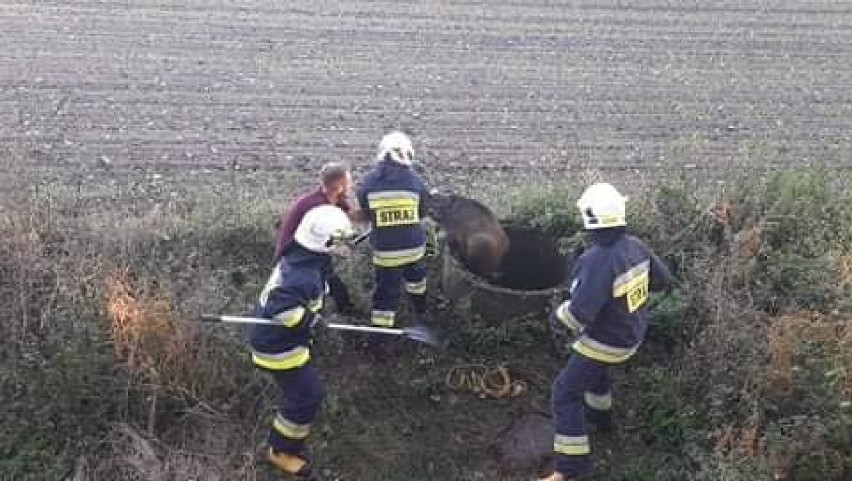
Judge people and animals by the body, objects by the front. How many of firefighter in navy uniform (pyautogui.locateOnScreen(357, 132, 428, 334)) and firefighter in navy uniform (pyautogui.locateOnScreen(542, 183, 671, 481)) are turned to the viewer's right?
0

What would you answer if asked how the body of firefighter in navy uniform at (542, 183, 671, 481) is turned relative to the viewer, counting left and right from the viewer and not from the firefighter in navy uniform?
facing away from the viewer and to the left of the viewer

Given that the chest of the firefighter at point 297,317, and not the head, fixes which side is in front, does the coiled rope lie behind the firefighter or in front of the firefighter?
in front

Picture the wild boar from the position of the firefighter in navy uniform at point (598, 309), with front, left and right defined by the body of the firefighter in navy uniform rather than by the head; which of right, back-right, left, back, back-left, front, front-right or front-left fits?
front

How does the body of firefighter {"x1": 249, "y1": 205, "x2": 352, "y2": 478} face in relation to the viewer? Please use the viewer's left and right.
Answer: facing to the right of the viewer

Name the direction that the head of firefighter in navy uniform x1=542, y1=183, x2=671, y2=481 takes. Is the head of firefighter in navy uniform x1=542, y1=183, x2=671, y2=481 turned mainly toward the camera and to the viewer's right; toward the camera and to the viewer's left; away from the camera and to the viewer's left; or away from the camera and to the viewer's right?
away from the camera and to the viewer's left

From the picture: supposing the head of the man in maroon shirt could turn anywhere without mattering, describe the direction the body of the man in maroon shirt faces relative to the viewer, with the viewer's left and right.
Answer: facing to the right of the viewer

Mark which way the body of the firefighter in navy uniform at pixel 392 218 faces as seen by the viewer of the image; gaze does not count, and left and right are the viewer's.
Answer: facing away from the viewer

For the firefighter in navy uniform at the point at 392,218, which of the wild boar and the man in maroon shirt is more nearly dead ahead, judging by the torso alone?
the wild boar

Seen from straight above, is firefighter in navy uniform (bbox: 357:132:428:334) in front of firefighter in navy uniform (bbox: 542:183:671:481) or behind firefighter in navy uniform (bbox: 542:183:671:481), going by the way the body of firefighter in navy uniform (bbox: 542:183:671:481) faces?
in front

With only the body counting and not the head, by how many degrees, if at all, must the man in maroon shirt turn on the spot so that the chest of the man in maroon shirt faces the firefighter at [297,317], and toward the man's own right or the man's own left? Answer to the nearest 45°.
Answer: approximately 90° to the man's own right

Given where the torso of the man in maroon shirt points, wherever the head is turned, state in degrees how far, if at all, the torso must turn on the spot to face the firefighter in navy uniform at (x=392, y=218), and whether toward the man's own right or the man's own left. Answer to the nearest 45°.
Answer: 0° — they already face them
